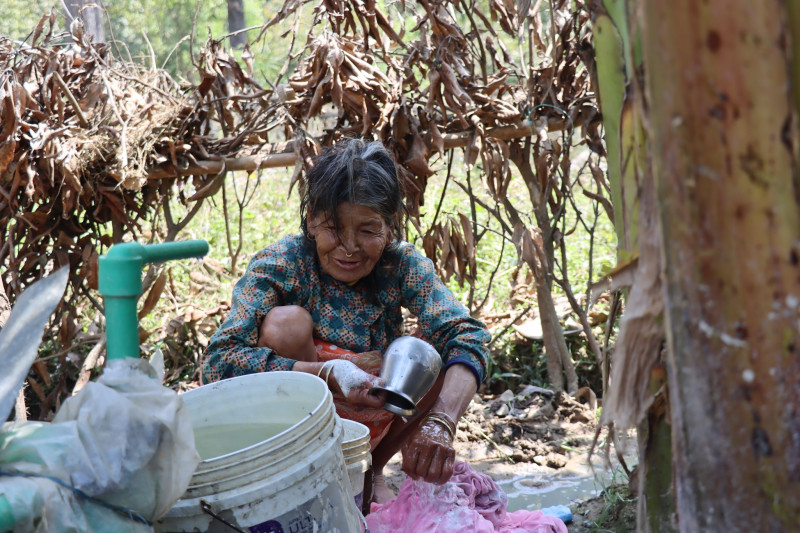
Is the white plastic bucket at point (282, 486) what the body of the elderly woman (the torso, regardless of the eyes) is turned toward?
yes

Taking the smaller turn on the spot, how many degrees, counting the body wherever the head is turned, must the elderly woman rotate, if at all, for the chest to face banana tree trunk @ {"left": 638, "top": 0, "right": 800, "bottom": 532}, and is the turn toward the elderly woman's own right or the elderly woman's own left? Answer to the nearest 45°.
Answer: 0° — they already face it

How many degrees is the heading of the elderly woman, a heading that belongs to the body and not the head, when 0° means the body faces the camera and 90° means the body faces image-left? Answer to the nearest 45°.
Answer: approximately 0°
